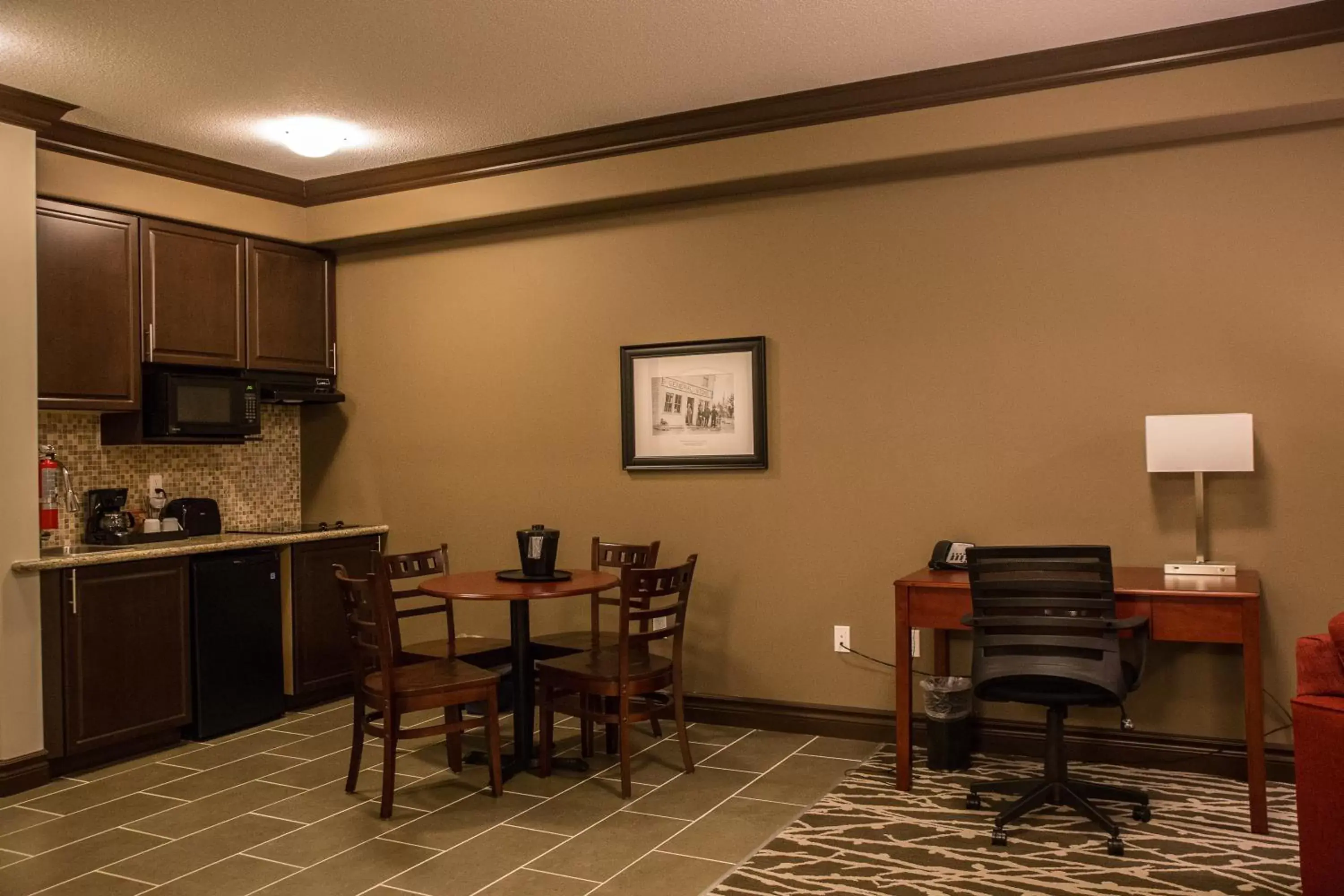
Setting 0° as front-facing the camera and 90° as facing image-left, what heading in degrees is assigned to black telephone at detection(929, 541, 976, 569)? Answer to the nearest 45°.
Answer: approximately 0°

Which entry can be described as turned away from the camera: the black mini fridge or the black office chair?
the black office chair

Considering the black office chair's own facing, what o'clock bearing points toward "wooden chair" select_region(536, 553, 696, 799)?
The wooden chair is roughly at 9 o'clock from the black office chair.

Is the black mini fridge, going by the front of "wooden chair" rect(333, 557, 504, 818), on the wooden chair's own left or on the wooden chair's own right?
on the wooden chair's own left

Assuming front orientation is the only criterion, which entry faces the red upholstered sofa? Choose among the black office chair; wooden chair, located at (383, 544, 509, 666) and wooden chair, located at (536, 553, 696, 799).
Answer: wooden chair, located at (383, 544, 509, 666)

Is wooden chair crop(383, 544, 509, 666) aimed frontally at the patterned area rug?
yes

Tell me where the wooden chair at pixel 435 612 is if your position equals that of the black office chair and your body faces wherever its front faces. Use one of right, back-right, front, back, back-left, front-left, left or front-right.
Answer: left

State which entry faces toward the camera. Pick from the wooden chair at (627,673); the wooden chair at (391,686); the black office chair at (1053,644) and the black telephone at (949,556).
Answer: the black telephone

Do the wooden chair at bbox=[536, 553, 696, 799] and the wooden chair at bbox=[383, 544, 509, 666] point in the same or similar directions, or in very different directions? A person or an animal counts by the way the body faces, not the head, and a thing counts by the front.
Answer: very different directions

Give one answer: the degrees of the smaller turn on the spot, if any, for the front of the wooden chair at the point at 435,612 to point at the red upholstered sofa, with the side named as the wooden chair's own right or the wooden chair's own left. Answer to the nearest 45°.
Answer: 0° — it already faces it

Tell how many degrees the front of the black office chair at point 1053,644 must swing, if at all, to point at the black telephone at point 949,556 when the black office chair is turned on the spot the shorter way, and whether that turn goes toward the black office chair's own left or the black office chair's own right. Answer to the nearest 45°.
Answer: approximately 45° to the black office chair's own left

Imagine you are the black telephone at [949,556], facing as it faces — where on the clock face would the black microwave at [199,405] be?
The black microwave is roughly at 3 o'clock from the black telephone.

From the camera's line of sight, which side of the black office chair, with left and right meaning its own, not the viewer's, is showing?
back
